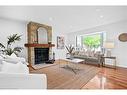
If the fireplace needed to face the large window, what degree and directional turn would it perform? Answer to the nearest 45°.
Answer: approximately 45° to its left

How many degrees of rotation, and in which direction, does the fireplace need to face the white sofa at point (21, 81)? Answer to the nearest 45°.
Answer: approximately 45° to its right

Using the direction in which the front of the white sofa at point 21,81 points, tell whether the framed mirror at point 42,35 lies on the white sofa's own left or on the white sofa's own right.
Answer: on the white sofa's own left

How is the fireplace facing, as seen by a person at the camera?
facing the viewer and to the right of the viewer

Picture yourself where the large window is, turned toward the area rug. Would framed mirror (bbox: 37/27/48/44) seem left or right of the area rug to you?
right

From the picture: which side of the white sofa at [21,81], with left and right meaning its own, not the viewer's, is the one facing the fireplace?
left

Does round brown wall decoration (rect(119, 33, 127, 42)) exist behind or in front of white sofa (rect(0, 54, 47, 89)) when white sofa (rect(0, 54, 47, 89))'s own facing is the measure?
in front

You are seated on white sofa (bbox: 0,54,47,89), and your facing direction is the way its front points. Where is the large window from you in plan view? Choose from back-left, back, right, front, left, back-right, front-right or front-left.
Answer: front-left

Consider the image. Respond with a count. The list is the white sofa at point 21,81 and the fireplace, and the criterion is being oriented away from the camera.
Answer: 0

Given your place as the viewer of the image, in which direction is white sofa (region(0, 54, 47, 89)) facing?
facing to the right of the viewer
